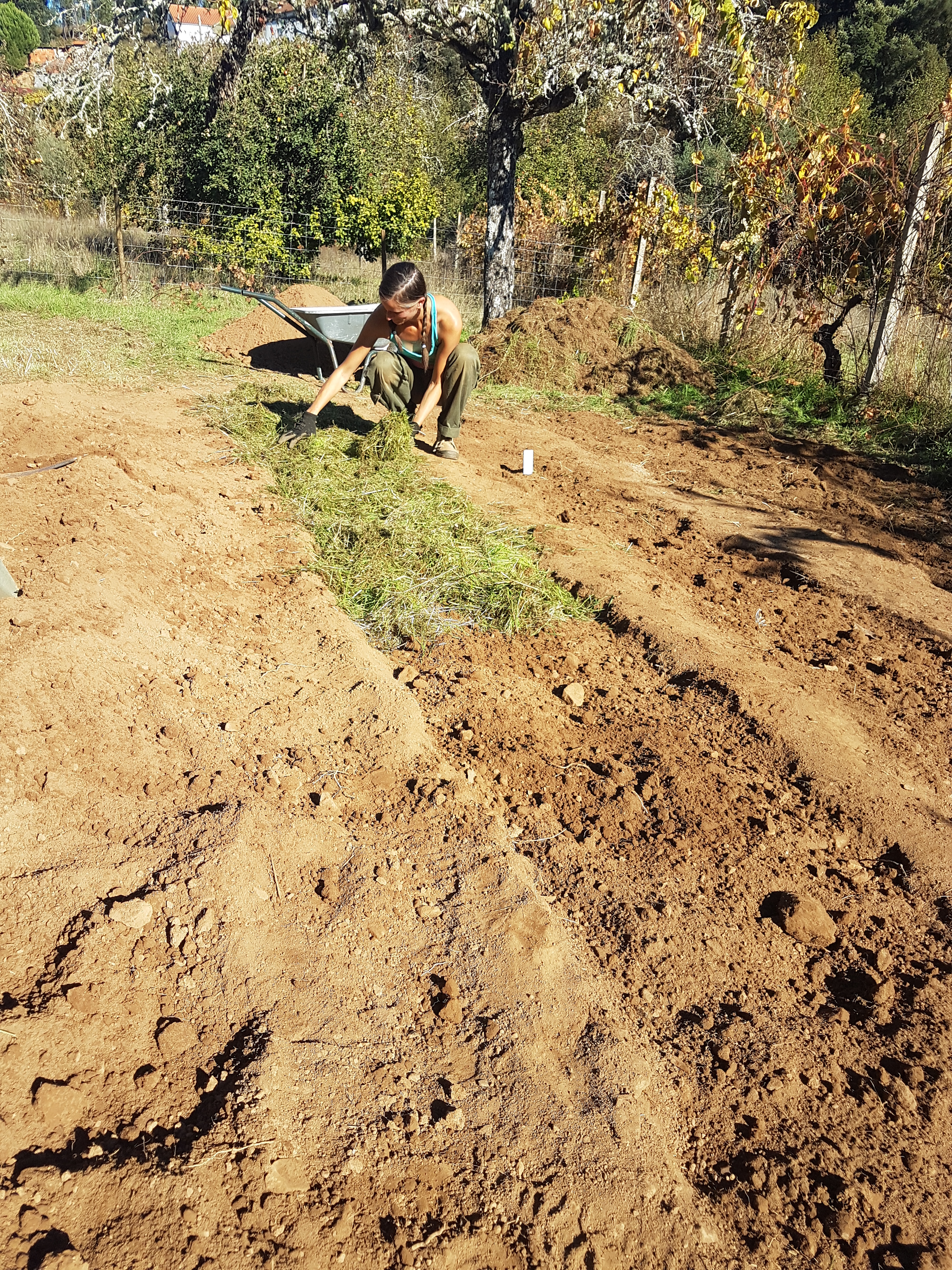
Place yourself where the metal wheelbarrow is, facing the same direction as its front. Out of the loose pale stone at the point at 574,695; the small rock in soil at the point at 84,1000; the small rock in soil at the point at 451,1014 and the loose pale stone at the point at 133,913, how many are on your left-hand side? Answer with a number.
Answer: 0

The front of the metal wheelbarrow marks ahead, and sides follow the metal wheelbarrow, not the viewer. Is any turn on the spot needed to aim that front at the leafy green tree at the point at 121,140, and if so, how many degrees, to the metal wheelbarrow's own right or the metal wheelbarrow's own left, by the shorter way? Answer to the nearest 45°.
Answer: approximately 90° to the metal wheelbarrow's own left

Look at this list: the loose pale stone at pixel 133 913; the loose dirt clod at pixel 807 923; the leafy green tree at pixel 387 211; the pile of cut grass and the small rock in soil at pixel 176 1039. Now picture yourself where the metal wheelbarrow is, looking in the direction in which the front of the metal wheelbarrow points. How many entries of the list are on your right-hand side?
4

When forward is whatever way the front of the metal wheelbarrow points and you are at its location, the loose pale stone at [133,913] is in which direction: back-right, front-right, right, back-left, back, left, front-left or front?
right

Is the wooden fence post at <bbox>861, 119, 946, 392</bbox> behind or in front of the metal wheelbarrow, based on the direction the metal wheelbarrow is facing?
in front

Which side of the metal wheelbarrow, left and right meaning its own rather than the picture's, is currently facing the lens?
right

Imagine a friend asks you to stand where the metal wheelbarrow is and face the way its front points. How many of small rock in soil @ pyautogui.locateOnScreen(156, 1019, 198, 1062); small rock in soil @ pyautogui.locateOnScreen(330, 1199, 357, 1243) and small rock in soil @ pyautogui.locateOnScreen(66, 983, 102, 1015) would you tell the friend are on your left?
0

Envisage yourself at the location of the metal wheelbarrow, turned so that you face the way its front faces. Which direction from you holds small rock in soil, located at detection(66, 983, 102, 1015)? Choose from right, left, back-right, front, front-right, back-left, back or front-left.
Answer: right

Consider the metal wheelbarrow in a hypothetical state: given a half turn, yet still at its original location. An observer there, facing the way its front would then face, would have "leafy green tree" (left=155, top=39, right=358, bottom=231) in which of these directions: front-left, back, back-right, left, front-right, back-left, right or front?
right

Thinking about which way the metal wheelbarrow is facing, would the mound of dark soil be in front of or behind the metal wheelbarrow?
in front

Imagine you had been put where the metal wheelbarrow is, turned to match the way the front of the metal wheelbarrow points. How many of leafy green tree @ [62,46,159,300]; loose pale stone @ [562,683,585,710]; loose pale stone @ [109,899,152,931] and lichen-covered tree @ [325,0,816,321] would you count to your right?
2

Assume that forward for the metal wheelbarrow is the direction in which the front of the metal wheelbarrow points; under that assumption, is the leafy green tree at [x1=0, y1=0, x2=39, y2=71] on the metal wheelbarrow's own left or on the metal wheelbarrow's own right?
on the metal wheelbarrow's own left

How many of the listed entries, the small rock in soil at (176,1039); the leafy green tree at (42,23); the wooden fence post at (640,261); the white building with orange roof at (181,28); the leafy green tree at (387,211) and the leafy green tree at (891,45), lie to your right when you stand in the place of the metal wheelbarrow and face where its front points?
1

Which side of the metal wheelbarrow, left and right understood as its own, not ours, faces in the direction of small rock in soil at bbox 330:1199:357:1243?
right

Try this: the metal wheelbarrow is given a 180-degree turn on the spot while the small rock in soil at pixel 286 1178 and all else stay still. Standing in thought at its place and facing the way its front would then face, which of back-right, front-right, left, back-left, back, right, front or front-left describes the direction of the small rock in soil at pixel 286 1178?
left

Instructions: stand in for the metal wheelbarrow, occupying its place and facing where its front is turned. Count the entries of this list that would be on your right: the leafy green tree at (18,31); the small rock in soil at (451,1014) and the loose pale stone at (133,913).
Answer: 2

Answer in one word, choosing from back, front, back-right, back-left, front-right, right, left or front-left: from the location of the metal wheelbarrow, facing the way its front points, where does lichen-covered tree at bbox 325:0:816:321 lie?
front-left
